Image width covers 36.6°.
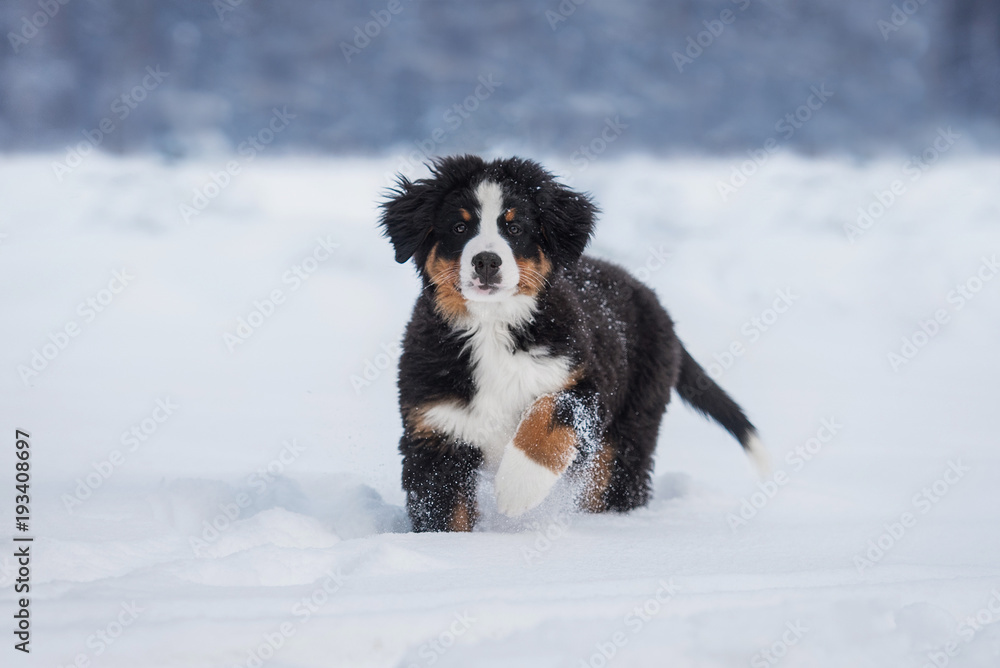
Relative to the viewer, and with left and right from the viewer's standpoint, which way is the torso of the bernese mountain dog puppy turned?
facing the viewer and to the left of the viewer
